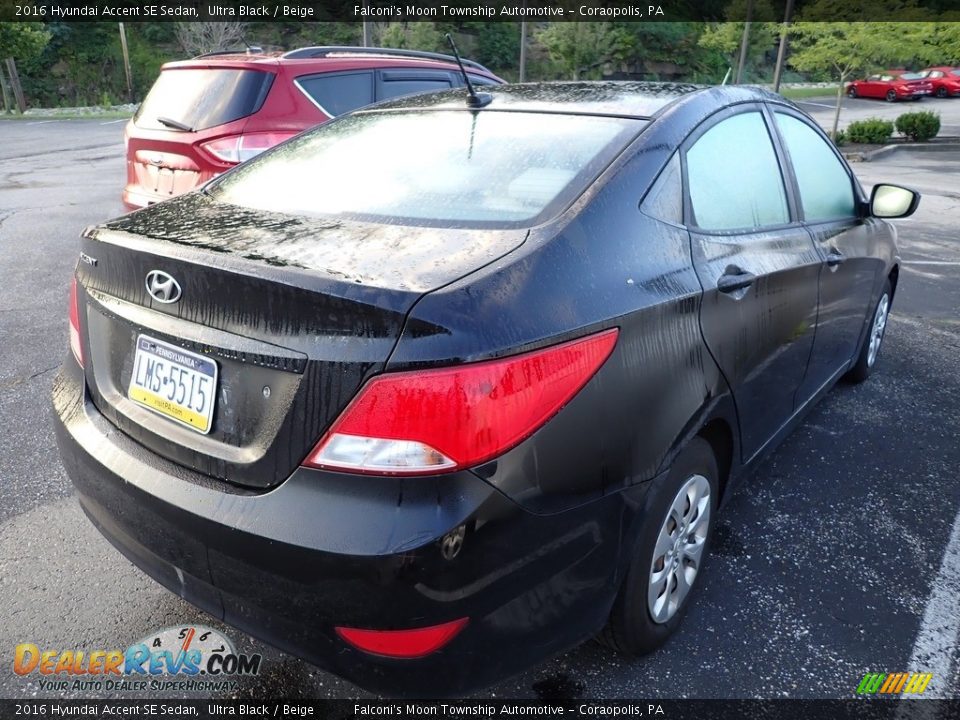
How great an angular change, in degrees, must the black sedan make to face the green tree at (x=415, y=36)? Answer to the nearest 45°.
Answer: approximately 45° to its left

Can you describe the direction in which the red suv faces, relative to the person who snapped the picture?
facing away from the viewer and to the right of the viewer

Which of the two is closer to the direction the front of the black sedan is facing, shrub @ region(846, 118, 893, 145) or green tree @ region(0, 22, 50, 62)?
the shrub

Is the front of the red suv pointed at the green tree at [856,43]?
yes

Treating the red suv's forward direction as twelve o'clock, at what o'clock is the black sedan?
The black sedan is roughly at 4 o'clock from the red suv.

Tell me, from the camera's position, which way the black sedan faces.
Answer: facing away from the viewer and to the right of the viewer

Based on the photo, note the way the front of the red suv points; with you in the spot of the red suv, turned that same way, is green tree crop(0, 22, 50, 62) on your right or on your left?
on your left

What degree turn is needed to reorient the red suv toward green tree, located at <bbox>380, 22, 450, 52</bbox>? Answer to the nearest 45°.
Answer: approximately 45° to its left
